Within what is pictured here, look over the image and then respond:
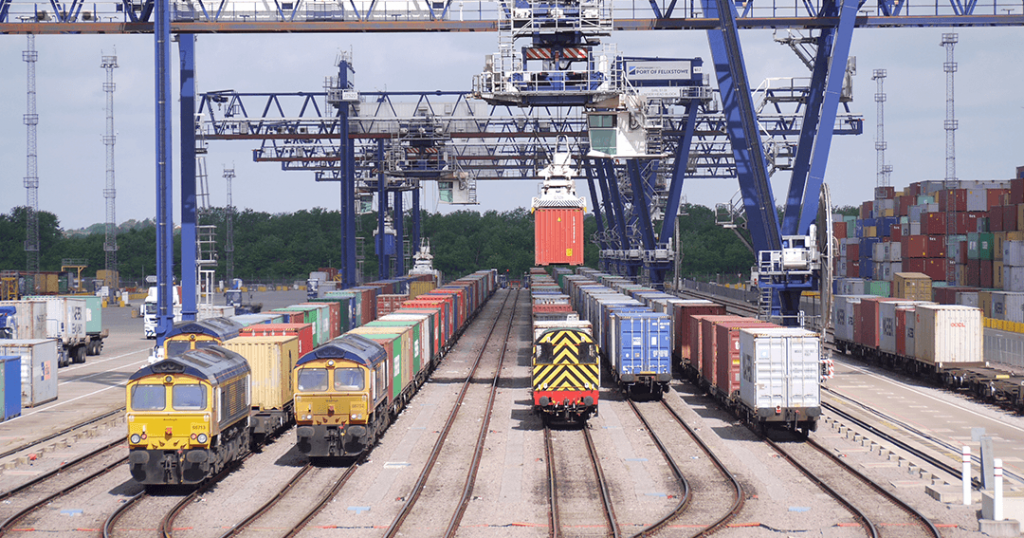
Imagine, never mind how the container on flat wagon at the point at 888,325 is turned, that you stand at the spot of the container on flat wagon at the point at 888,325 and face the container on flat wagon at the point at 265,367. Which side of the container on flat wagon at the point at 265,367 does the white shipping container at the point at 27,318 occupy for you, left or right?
right

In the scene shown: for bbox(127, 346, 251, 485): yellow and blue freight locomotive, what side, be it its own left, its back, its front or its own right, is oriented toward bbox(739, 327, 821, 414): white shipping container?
left

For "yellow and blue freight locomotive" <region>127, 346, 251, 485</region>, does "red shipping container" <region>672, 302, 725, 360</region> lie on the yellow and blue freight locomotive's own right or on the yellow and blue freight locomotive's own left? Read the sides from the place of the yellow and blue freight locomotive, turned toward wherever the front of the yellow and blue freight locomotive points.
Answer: on the yellow and blue freight locomotive's own left

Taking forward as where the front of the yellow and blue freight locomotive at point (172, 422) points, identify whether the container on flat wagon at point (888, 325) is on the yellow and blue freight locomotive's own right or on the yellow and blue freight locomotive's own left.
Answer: on the yellow and blue freight locomotive's own left

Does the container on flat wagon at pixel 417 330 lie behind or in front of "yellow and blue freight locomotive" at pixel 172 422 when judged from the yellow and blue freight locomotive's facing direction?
behind

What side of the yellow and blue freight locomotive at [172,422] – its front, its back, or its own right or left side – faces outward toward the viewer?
front

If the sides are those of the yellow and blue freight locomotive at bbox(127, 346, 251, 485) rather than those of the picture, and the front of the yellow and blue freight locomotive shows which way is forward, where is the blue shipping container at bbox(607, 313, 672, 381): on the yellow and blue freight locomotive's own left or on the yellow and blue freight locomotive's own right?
on the yellow and blue freight locomotive's own left

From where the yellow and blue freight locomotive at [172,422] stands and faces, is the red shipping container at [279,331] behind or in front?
behind

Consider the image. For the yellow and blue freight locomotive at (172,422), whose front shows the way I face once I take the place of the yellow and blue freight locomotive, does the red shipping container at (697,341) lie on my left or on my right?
on my left
